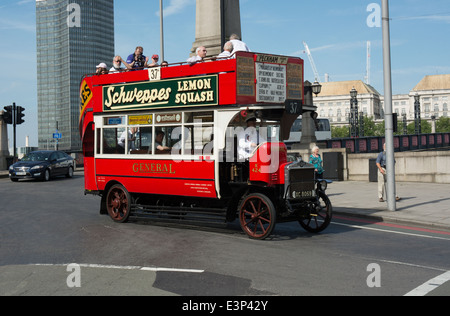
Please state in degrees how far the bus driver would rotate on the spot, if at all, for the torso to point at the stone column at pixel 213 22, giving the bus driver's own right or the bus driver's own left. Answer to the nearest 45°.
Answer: approximately 135° to the bus driver's own left

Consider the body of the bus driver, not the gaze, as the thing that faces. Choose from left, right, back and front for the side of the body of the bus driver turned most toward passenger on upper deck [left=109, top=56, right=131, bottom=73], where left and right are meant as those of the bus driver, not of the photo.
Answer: back

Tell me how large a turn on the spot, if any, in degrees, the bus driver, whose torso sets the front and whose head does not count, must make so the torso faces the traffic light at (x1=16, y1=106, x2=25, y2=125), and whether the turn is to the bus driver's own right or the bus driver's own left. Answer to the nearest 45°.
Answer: approximately 180°

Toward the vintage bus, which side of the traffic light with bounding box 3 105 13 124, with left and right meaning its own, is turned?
left
